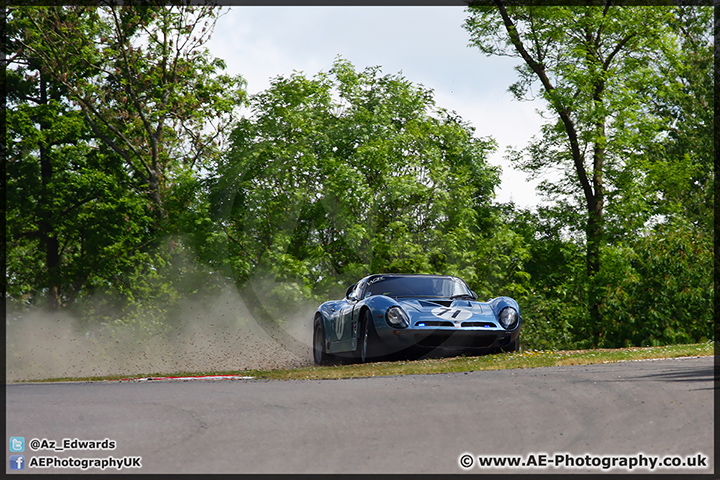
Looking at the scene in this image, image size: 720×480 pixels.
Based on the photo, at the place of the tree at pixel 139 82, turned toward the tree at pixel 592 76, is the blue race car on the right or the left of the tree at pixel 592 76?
right

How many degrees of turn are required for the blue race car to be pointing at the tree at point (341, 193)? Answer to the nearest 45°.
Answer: approximately 180°

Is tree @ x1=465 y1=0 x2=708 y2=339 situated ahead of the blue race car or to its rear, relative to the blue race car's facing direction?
to the rear

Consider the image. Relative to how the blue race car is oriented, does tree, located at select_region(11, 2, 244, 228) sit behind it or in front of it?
behind

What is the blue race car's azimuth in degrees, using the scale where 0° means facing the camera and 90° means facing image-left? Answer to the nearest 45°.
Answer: approximately 0°
